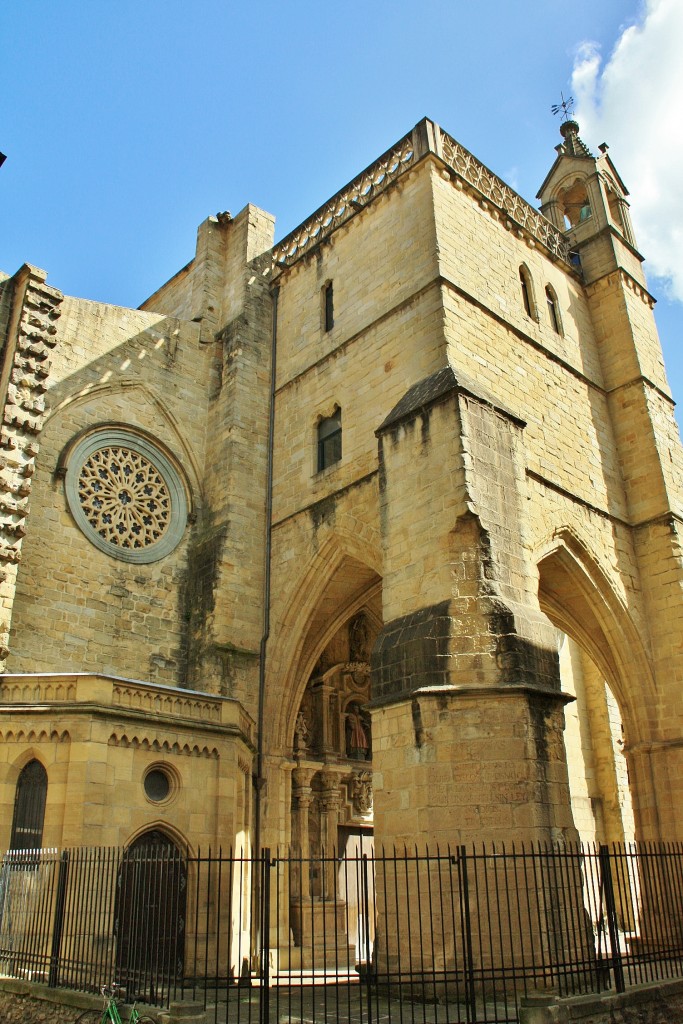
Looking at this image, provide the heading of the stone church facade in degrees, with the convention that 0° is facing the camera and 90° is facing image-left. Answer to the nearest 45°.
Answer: approximately 45°

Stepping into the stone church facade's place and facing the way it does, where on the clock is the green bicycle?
The green bicycle is roughly at 11 o'clock from the stone church facade.
